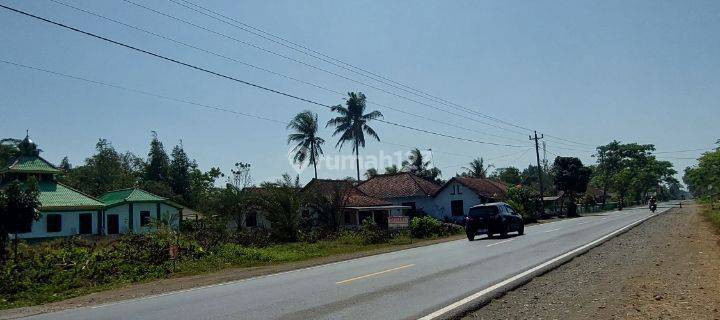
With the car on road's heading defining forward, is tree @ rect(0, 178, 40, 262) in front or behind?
behind

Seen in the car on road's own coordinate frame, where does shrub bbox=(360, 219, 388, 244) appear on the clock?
The shrub is roughly at 8 o'clock from the car on road.

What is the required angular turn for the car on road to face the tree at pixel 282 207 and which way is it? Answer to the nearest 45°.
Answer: approximately 135° to its left

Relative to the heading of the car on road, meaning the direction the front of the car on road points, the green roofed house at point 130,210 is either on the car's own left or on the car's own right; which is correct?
on the car's own left

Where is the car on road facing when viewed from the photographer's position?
facing away from the viewer and to the right of the viewer

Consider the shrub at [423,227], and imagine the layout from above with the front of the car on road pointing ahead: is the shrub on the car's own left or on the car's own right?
on the car's own left

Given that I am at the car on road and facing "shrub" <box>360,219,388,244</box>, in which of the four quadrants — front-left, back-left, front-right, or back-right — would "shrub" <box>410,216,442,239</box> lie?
front-right

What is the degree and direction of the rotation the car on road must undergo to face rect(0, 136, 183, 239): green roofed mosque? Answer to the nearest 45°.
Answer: approximately 135° to its left
